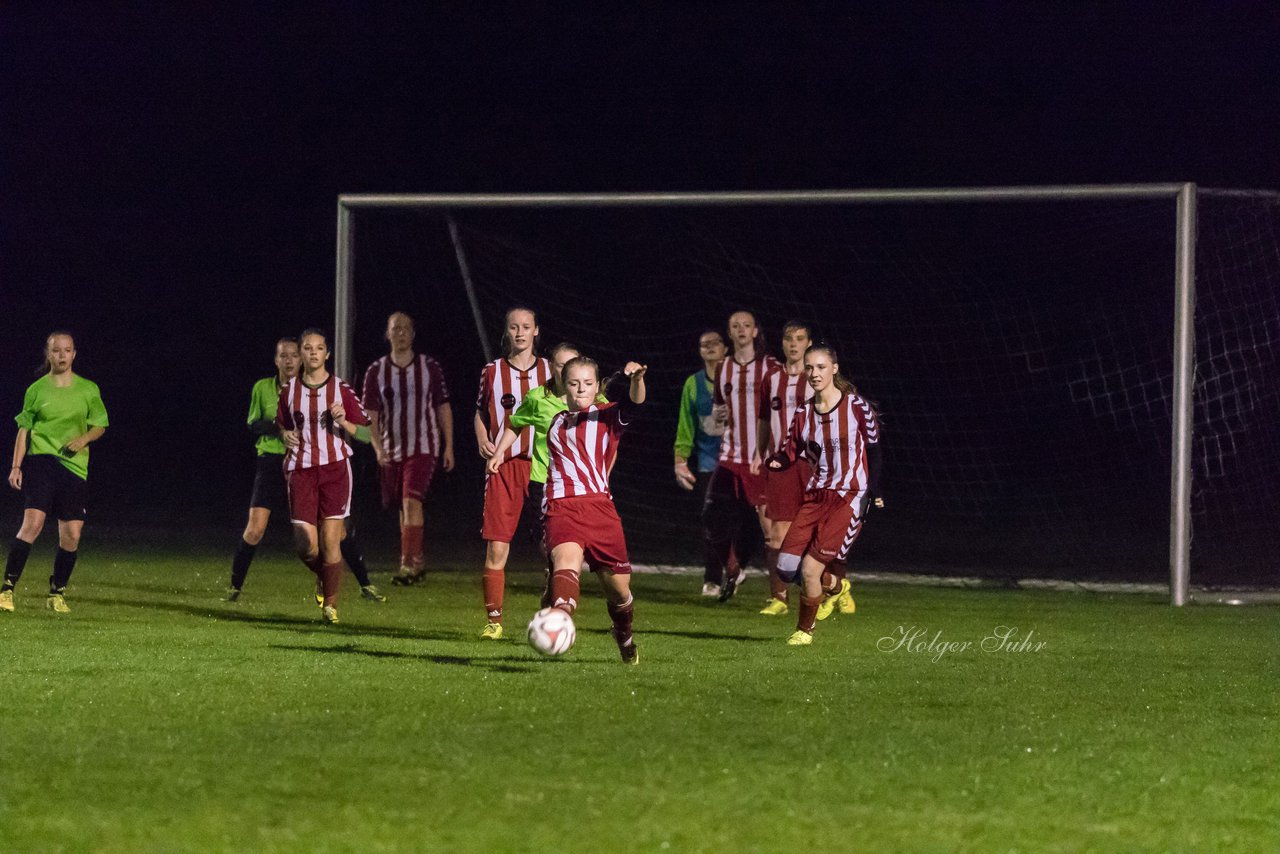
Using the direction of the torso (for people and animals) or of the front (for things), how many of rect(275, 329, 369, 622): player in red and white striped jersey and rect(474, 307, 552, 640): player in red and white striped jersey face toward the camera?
2

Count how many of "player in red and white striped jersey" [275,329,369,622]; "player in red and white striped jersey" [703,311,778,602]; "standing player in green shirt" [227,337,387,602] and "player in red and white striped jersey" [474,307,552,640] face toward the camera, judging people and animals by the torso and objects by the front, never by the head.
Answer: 4

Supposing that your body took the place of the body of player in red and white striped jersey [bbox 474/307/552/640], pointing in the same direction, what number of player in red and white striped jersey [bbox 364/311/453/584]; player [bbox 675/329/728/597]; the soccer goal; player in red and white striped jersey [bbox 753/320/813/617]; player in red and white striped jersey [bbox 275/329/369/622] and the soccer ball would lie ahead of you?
1

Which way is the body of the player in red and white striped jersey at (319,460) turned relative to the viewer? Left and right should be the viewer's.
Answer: facing the viewer

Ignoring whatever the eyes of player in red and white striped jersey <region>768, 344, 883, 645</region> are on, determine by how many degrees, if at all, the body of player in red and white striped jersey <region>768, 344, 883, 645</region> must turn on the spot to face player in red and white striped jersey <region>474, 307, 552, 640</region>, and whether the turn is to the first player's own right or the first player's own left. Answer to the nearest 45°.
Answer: approximately 45° to the first player's own right

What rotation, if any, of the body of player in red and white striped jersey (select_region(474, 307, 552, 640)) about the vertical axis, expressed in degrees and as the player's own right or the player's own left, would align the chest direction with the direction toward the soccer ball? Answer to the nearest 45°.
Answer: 0° — they already face it

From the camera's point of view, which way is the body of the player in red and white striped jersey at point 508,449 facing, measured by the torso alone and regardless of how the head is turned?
toward the camera

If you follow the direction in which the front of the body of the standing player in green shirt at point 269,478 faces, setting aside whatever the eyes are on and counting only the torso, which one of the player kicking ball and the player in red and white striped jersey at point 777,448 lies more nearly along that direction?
the player kicking ball

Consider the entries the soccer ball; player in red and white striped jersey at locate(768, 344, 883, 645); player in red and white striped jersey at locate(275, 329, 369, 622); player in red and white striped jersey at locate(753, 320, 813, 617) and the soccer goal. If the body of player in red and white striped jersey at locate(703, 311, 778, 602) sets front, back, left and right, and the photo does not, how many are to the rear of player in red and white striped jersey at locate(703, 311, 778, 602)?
1

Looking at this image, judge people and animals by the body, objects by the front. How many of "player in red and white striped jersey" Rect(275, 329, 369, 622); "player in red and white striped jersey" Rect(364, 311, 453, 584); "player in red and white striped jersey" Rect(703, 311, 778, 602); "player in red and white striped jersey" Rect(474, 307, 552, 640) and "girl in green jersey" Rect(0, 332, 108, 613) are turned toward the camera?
5

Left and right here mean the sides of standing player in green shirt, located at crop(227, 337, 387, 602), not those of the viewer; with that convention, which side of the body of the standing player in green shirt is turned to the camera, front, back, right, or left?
front

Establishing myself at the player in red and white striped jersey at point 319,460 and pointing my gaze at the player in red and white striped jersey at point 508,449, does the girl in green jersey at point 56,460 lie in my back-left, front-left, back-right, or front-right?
back-right

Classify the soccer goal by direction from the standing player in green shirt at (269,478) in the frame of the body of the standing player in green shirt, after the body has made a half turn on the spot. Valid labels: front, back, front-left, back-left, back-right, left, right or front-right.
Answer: front-right

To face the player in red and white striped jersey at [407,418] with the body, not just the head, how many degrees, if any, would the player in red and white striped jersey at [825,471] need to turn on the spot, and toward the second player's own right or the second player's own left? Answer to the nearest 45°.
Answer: approximately 90° to the second player's own right
